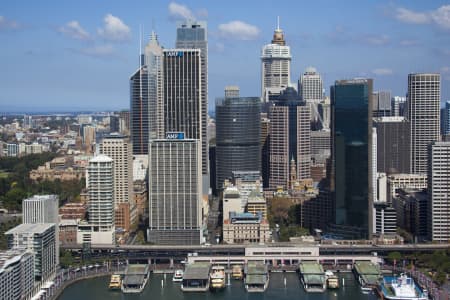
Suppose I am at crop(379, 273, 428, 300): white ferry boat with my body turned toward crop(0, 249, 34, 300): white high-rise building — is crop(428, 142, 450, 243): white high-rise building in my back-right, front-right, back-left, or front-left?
back-right

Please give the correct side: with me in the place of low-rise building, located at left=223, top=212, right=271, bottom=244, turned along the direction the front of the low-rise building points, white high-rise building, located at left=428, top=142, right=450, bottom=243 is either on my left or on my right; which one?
on my left

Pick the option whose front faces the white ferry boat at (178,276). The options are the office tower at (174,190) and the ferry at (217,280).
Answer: the office tower

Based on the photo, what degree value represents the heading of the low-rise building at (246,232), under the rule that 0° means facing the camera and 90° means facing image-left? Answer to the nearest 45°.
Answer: approximately 0°

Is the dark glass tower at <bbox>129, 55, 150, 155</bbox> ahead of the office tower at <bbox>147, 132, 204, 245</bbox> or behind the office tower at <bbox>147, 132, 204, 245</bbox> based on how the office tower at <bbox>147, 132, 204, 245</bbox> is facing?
behind

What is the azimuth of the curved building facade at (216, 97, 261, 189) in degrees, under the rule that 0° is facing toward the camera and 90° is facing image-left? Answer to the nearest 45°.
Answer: approximately 0°

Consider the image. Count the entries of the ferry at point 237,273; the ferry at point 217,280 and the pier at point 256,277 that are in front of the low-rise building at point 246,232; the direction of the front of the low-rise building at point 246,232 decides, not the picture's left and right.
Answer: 3
